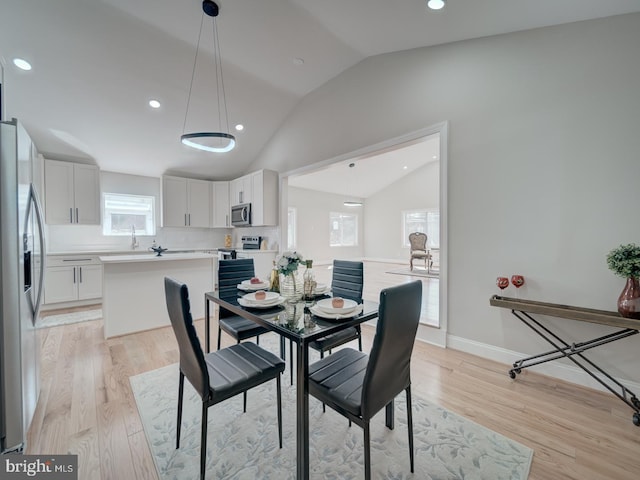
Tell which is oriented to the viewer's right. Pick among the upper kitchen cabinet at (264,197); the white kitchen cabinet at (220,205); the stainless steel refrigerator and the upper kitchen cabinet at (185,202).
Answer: the stainless steel refrigerator

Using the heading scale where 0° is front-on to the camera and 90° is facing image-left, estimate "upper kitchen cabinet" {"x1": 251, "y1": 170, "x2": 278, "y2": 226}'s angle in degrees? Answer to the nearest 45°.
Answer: approximately 45°

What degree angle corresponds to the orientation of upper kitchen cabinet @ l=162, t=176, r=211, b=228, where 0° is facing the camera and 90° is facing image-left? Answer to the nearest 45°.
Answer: approximately 0°

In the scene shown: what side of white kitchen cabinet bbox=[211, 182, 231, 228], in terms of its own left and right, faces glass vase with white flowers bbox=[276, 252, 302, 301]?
front

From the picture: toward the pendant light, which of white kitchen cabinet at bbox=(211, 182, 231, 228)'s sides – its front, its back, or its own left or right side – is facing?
front

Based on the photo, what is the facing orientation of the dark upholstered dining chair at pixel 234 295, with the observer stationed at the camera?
facing the viewer and to the right of the viewer

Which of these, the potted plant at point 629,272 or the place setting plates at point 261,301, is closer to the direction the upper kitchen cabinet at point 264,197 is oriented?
the place setting plates

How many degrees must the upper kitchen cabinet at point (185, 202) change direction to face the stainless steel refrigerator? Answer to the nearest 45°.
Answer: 0° — it already faces it

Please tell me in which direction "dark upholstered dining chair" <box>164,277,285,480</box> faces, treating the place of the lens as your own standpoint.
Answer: facing away from the viewer and to the right of the viewer

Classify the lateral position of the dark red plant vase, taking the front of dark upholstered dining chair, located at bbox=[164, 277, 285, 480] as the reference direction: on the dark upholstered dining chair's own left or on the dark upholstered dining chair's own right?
on the dark upholstered dining chair's own right

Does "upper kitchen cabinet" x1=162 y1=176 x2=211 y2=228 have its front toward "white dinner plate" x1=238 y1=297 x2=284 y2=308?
yes

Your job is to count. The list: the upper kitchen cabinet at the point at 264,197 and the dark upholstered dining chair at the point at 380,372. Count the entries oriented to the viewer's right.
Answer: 0

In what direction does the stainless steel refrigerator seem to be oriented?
to the viewer's right
